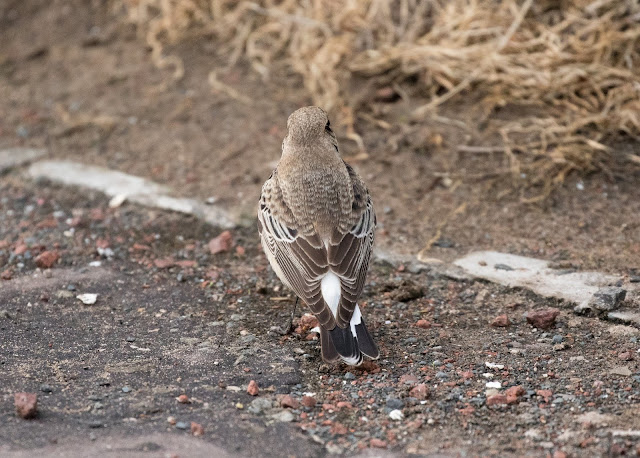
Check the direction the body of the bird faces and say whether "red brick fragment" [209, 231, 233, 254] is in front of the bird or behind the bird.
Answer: in front

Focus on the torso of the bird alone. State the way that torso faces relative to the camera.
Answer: away from the camera

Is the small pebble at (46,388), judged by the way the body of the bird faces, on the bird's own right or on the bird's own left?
on the bird's own left

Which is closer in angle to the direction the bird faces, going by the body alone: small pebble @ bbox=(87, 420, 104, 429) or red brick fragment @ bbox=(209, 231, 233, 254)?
the red brick fragment

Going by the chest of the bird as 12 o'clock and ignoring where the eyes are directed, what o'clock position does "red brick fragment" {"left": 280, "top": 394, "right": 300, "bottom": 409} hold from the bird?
The red brick fragment is roughly at 6 o'clock from the bird.

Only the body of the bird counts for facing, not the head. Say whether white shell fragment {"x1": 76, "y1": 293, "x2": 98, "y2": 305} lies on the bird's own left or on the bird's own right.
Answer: on the bird's own left

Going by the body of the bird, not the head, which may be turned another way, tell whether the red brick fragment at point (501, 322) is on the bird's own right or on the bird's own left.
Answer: on the bird's own right

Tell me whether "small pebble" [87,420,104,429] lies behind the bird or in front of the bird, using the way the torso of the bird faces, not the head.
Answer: behind

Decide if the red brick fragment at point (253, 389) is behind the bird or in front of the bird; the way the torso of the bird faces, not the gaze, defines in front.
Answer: behind

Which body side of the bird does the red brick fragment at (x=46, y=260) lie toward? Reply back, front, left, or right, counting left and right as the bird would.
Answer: left

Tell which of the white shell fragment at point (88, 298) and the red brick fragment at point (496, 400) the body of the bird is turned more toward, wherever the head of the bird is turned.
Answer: the white shell fragment

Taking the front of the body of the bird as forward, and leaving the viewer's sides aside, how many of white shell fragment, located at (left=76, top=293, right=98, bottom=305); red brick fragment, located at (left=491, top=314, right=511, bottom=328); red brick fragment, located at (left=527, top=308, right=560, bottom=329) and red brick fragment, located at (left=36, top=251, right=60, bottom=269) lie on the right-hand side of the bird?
2

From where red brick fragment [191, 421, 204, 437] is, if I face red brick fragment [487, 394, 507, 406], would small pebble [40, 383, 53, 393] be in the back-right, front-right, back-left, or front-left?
back-left
